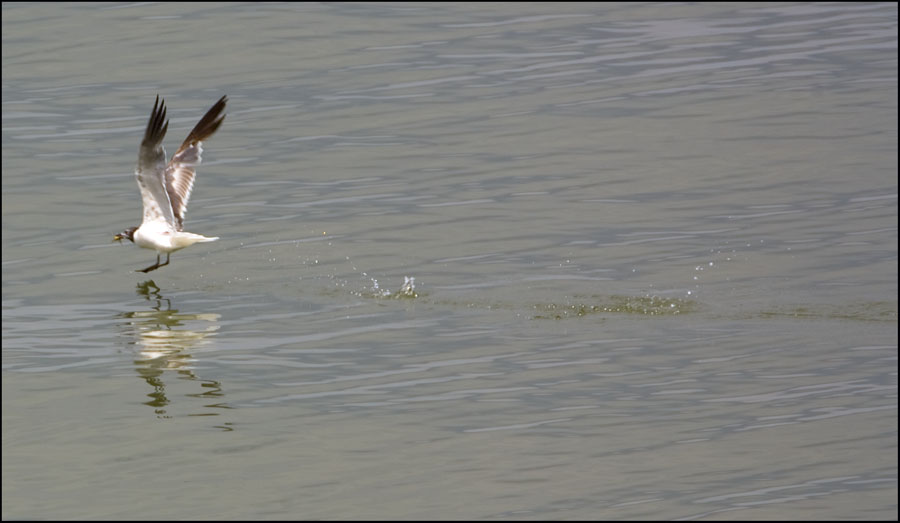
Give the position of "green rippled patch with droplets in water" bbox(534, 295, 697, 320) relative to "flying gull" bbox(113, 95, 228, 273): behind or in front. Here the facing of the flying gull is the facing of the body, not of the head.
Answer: behind

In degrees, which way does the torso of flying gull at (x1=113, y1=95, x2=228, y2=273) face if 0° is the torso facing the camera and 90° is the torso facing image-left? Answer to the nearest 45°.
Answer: approximately 90°
